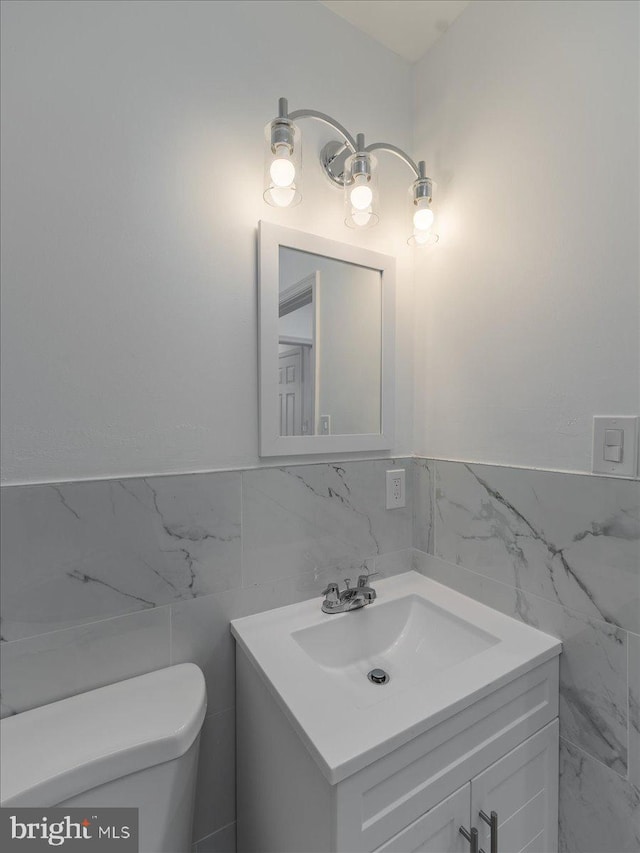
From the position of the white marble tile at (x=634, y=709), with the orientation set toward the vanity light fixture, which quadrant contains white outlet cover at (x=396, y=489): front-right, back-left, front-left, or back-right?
front-right

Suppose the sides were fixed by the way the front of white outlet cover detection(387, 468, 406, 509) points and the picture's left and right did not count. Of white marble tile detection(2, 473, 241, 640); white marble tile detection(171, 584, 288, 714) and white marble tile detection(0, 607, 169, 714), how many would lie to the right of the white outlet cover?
3

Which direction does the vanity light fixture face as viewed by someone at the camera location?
facing the viewer and to the right of the viewer

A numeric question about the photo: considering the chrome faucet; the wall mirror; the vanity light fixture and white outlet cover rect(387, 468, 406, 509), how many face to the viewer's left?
0

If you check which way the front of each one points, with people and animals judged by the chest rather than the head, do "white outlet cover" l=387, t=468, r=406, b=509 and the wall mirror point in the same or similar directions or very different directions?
same or similar directions

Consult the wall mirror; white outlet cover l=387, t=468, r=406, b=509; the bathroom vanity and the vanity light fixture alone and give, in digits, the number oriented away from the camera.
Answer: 0

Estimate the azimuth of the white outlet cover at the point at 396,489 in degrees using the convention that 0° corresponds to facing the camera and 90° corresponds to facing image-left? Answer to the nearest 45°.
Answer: approximately 315°

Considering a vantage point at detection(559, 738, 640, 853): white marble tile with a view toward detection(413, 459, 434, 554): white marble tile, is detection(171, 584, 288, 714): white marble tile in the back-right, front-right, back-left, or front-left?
front-left

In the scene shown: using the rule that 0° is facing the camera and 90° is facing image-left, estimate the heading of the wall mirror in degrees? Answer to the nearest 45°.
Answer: approximately 315°

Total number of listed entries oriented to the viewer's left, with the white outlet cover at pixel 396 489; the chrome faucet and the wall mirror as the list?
0

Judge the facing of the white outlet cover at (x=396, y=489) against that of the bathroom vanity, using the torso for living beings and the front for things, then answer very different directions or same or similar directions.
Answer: same or similar directions
